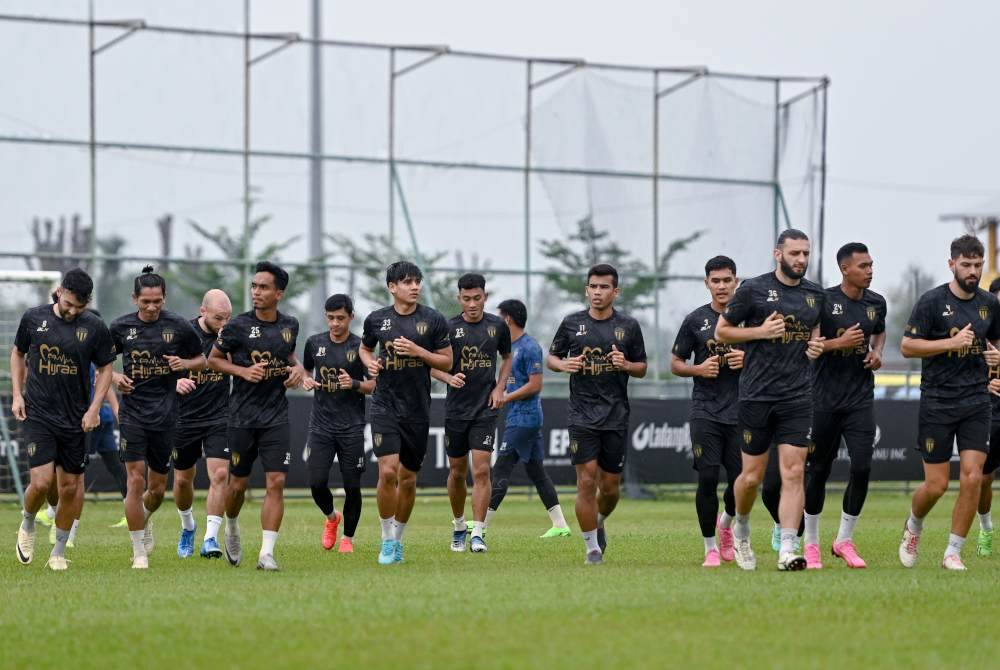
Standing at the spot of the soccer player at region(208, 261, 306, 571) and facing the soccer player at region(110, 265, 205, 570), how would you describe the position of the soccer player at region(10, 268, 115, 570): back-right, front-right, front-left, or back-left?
front-left

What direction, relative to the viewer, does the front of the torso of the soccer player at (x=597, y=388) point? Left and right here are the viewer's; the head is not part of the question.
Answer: facing the viewer

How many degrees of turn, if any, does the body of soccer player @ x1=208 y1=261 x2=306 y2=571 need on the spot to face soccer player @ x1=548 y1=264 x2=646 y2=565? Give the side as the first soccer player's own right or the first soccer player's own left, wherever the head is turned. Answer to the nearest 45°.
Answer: approximately 90° to the first soccer player's own left

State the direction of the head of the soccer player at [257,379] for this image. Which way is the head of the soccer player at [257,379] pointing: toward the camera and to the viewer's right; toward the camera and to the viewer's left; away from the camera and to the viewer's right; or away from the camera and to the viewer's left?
toward the camera and to the viewer's left

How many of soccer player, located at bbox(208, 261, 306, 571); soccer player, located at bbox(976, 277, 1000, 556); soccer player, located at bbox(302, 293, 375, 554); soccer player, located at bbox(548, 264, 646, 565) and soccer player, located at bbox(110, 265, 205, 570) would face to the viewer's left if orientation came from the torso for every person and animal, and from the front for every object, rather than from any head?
0

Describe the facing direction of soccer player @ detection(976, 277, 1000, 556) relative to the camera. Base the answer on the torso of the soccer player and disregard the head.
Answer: toward the camera

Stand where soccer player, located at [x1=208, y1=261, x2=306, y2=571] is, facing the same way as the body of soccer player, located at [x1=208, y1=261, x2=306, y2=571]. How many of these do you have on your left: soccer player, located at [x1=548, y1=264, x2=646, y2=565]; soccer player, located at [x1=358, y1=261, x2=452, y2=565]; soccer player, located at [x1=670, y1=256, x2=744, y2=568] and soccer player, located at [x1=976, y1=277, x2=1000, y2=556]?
4

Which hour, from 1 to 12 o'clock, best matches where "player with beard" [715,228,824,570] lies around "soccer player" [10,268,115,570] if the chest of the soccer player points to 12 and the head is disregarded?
The player with beard is roughly at 10 o'clock from the soccer player.

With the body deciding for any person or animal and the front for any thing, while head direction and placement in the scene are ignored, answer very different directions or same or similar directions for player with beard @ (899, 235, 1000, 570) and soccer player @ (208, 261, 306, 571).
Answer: same or similar directions

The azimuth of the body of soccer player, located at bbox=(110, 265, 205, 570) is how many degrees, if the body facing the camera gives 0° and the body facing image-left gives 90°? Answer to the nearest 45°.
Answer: approximately 0°

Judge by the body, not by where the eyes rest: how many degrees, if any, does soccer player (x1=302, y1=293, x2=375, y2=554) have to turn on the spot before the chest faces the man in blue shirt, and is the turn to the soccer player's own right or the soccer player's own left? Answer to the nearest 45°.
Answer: approximately 135° to the soccer player's own left

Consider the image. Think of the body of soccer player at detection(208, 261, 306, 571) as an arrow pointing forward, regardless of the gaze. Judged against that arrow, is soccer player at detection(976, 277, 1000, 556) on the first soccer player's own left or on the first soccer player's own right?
on the first soccer player's own left

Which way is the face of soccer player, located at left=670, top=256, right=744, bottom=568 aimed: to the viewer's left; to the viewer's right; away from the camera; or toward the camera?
toward the camera

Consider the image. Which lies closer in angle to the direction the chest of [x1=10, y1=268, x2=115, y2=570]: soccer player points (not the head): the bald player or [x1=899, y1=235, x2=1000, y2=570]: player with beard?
the player with beard

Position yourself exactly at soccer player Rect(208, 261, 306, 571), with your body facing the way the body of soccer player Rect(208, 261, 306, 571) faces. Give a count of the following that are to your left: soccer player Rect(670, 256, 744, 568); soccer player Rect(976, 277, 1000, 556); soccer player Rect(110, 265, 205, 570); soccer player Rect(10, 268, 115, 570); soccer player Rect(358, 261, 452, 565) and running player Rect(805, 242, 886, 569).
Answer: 4

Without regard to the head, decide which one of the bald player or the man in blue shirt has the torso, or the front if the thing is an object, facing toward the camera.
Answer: the bald player
